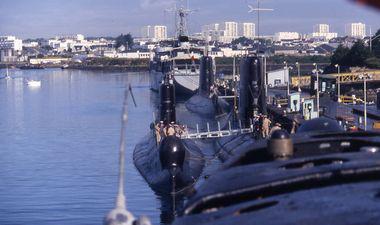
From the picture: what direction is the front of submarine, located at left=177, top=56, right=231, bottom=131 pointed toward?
toward the camera

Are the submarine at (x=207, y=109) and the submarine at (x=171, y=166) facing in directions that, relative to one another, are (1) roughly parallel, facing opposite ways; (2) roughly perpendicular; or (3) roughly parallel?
roughly parallel

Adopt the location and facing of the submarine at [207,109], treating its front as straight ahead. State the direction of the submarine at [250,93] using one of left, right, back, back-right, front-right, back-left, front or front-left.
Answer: front

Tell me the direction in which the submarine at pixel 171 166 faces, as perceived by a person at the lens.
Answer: facing the viewer

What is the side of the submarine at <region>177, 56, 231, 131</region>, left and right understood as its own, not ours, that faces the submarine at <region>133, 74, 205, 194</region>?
front

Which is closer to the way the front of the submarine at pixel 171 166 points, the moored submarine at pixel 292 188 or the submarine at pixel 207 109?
the moored submarine

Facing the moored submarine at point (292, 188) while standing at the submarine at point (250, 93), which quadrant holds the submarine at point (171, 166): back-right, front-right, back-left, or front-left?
front-right

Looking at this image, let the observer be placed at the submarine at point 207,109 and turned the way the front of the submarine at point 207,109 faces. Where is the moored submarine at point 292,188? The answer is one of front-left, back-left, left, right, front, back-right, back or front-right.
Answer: front
